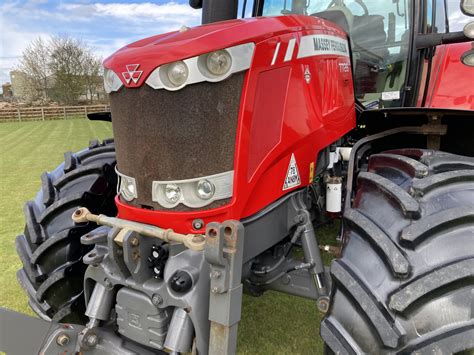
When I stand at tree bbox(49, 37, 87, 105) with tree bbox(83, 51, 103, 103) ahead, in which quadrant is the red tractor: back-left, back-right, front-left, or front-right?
front-right

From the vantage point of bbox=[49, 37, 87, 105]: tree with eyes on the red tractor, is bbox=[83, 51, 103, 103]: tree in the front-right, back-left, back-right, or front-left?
front-left

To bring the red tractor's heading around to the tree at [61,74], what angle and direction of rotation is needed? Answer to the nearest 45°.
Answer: approximately 90° to its right

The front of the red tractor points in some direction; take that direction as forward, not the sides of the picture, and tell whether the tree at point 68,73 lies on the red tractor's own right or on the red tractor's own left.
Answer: on the red tractor's own right

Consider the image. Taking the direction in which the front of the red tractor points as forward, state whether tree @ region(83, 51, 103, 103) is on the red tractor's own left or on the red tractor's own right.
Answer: on the red tractor's own right

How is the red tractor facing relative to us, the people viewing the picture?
facing the viewer and to the left of the viewer
